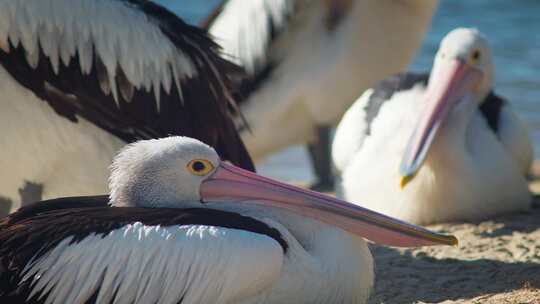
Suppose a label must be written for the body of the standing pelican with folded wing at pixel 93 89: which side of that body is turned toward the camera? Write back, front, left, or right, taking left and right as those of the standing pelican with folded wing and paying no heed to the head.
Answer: left

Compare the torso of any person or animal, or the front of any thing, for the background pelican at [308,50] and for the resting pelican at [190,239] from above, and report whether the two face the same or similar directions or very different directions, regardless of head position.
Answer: same or similar directions

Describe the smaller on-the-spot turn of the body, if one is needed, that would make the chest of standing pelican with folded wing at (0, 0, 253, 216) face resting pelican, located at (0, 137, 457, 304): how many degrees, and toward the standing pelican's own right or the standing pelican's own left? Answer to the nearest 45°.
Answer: approximately 90° to the standing pelican's own left

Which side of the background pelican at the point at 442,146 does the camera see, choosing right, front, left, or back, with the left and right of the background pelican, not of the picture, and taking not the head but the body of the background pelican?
front

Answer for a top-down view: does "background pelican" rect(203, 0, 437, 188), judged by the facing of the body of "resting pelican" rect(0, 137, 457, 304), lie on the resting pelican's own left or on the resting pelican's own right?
on the resting pelican's own left

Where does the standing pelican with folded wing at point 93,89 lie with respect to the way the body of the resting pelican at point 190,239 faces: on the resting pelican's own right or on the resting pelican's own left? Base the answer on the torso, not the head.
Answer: on the resting pelican's own left

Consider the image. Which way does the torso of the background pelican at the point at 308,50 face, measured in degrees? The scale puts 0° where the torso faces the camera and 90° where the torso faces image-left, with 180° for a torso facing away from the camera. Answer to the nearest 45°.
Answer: approximately 270°

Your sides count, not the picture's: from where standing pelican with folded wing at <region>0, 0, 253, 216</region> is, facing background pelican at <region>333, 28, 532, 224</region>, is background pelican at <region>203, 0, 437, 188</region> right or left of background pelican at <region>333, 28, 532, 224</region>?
left

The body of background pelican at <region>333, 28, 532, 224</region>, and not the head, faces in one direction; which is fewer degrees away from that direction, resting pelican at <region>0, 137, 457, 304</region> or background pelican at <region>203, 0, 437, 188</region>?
the resting pelican

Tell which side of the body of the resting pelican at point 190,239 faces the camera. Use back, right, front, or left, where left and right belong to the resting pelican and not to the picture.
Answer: right

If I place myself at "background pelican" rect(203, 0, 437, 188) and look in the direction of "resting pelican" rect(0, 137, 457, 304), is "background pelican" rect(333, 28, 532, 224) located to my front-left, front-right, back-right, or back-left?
front-left

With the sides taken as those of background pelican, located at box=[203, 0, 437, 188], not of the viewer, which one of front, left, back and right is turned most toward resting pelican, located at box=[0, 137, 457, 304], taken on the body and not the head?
right

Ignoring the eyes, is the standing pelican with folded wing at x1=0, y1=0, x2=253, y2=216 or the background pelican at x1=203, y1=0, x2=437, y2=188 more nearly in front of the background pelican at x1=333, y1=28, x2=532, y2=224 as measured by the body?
the standing pelican with folded wing

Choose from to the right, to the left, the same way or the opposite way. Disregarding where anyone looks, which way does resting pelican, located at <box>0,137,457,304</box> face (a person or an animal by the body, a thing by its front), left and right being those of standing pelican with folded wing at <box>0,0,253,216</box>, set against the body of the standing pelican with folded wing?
the opposite way

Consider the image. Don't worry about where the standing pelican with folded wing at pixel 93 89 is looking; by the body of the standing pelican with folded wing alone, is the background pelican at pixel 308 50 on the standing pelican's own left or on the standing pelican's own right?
on the standing pelican's own right

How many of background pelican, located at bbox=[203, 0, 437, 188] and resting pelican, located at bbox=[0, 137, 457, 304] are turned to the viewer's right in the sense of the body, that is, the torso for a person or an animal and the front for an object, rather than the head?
2
